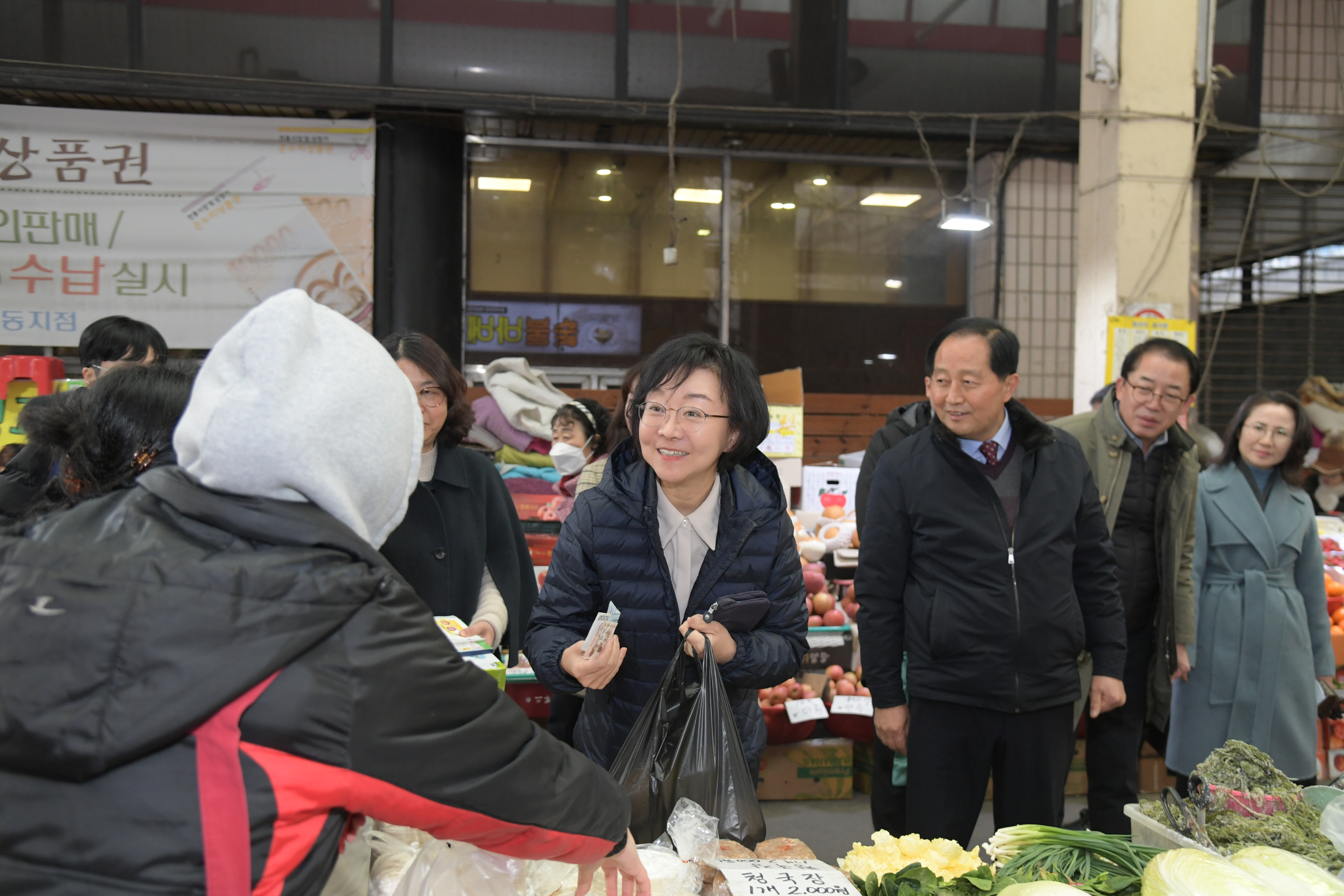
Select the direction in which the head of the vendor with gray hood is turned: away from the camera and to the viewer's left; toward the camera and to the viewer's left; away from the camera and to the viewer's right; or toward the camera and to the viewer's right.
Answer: away from the camera and to the viewer's right

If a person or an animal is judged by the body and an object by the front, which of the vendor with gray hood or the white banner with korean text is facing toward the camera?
the white banner with korean text

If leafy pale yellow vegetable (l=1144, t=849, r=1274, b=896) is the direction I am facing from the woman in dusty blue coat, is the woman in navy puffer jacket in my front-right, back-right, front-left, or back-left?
front-right

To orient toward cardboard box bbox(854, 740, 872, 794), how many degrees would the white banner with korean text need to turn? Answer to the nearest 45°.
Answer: approximately 45° to its left

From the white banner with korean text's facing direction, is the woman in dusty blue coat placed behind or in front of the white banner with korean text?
in front

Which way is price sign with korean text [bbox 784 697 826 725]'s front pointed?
toward the camera

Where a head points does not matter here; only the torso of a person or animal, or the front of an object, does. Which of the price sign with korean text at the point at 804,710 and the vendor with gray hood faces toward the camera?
the price sign with korean text

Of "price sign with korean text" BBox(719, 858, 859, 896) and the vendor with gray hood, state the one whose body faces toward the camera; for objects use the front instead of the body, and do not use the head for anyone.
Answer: the price sign with korean text

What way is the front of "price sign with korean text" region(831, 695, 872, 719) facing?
toward the camera

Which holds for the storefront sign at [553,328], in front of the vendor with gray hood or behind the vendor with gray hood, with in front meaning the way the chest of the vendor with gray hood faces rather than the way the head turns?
in front

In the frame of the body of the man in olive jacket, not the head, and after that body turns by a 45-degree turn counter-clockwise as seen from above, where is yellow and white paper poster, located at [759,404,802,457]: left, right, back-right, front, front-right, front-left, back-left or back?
back

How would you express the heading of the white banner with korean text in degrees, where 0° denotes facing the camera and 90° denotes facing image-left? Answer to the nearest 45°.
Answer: approximately 0°

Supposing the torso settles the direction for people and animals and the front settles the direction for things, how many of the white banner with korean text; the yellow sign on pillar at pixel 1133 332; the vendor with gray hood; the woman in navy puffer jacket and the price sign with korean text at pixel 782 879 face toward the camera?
4

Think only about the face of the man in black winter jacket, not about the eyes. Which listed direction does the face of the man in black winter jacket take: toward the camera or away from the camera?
toward the camera

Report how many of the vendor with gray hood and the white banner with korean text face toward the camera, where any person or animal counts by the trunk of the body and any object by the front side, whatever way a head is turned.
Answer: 1
